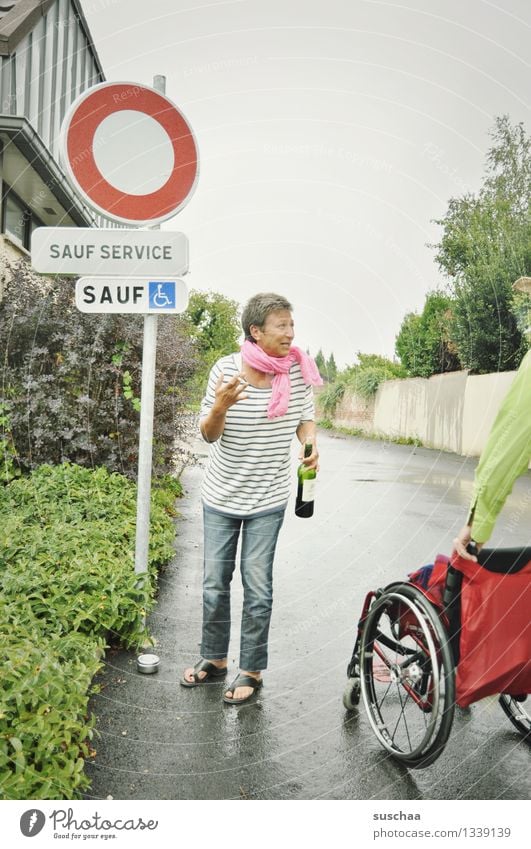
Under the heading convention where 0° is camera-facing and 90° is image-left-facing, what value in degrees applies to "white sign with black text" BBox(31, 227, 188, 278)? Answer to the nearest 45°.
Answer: approximately 0°

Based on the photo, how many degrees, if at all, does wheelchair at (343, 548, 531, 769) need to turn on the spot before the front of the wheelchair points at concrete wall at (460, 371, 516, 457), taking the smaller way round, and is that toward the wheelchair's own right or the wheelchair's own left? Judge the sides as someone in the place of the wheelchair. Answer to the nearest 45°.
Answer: approximately 45° to the wheelchair's own right

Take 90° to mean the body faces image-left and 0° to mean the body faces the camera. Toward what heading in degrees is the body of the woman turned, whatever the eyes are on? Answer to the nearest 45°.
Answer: approximately 0°

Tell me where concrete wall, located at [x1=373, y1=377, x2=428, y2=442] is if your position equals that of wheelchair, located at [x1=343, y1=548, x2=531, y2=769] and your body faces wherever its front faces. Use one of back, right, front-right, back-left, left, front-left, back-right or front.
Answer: front-right
